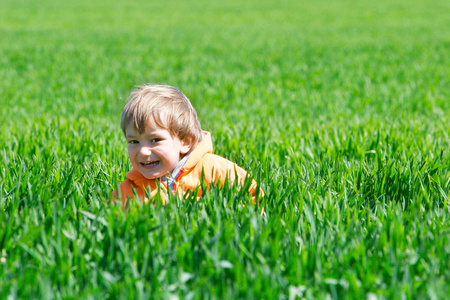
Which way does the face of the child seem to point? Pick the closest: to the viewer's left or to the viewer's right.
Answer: to the viewer's left
